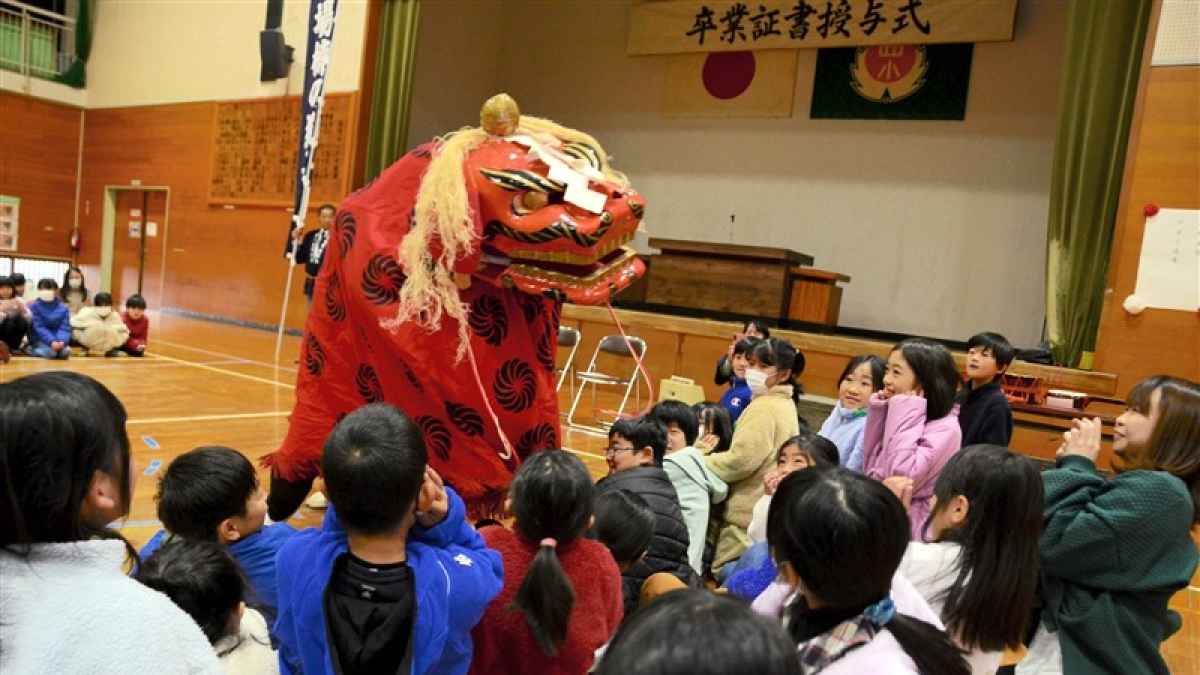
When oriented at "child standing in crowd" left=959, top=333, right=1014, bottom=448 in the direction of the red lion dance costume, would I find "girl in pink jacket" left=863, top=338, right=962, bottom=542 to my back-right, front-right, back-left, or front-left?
front-left

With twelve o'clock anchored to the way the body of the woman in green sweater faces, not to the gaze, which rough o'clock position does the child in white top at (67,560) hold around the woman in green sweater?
The child in white top is roughly at 10 o'clock from the woman in green sweater.

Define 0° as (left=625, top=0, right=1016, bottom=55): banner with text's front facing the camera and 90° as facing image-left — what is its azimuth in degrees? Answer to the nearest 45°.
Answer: approximately 0°

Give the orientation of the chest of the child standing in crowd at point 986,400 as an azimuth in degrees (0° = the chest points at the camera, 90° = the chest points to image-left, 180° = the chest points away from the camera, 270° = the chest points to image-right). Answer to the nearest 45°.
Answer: approximately 45°

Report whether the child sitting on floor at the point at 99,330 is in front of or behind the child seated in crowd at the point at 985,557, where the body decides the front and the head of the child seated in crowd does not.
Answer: in front

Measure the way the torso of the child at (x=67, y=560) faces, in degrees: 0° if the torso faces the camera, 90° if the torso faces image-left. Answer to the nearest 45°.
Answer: approximately 225°

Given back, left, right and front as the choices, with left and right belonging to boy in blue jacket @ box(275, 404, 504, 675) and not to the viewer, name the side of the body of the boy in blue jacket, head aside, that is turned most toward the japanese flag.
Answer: front

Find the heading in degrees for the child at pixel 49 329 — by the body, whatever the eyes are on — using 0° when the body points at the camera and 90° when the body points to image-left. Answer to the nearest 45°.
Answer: approximately 0°

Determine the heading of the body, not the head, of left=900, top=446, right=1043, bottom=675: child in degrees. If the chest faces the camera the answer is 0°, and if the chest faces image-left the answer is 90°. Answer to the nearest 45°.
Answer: approximately 135°

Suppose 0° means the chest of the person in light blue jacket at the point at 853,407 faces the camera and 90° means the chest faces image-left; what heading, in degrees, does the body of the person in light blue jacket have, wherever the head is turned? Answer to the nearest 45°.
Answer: approximately 45°

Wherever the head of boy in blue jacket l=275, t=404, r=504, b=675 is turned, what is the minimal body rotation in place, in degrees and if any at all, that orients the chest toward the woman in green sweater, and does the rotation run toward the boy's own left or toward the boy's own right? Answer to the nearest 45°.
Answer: approximately 90° to the boy's own right

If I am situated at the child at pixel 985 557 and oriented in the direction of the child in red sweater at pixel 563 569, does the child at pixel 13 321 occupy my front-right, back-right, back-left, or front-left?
front-right

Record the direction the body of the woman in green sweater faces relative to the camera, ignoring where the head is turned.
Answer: to the viewer's left

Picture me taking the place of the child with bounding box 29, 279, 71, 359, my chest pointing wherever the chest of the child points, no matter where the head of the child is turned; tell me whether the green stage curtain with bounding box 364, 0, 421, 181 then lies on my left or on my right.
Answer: on my left

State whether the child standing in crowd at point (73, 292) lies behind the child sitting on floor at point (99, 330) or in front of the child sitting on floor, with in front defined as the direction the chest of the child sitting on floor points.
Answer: behind

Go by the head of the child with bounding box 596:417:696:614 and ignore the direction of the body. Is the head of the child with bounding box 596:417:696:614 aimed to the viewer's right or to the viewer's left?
to the viewer's left

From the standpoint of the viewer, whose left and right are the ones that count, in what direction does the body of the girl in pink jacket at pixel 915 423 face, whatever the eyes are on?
facing to the left of the viewer

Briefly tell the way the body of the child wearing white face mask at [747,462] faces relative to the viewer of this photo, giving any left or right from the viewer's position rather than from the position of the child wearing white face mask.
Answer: facing to the left of the viewer

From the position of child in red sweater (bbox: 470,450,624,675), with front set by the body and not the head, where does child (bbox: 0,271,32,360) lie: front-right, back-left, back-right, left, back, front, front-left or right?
front-left

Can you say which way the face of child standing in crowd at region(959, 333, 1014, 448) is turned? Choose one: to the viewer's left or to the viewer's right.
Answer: to the viewer's left
